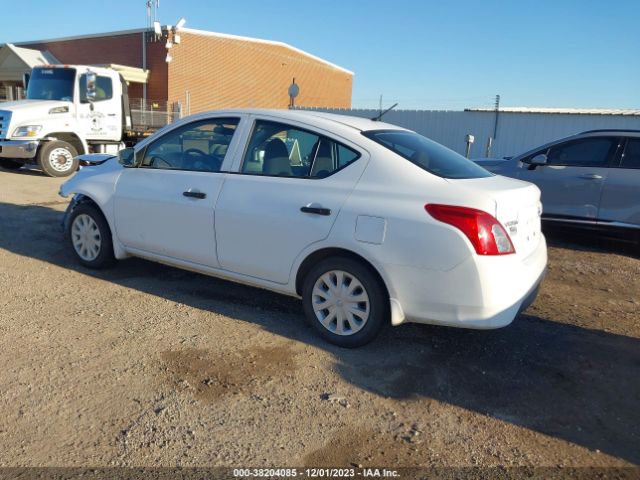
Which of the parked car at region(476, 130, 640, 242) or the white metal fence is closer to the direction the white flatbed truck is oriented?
the parked car

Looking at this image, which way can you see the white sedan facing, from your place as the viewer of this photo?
facing away from the viewer and to the left of the viewer

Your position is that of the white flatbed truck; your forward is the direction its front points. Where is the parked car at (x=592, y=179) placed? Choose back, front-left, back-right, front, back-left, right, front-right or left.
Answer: left

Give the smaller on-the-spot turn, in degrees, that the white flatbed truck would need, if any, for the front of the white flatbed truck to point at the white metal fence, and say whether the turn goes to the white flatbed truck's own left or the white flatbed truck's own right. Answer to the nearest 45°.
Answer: approximately 135° to the white flatbed truck's own left

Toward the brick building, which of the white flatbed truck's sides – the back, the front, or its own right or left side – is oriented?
back

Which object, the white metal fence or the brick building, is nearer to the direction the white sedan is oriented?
the brick building

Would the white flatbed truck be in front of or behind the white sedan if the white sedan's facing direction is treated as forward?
in front

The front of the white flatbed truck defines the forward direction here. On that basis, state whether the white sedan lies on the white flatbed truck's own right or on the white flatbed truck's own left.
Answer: on the white flatbed truck's own left

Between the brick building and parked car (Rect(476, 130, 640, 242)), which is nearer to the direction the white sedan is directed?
the brick building

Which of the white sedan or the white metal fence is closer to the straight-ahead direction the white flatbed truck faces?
the white sedan

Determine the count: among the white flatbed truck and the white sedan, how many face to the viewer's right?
0

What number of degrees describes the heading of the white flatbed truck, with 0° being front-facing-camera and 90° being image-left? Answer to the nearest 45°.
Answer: approximately 45°

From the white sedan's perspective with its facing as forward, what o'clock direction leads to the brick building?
The brick building is roughly at 1 o'clock from the white sedan.
